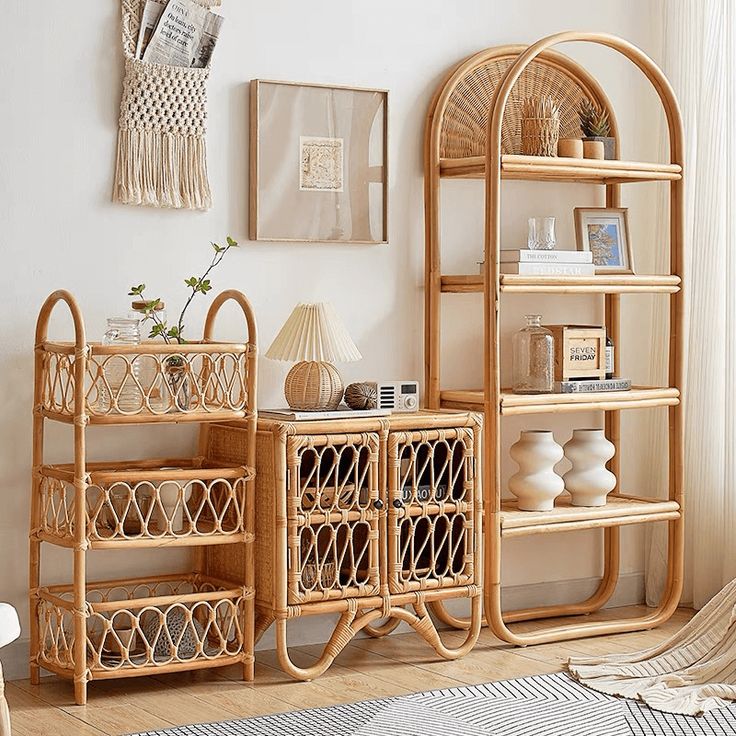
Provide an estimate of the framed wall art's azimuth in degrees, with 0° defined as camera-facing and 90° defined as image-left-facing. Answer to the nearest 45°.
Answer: approximately 315°

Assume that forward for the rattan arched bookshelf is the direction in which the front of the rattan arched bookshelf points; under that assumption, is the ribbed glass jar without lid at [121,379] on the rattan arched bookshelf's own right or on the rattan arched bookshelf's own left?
on the rattan arched bookshelf's own right

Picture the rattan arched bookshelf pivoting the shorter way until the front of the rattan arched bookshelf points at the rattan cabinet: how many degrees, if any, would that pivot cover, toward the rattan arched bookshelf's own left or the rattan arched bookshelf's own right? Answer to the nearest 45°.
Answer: approximately 90° to the rattan arched bookshelf's own right

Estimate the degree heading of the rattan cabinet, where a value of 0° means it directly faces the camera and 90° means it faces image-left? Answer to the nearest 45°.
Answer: approximately 315°

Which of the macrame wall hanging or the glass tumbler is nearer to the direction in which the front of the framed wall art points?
the glass tumbler
